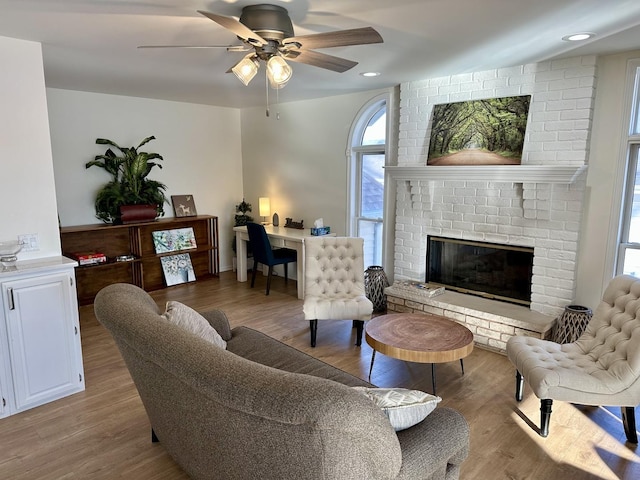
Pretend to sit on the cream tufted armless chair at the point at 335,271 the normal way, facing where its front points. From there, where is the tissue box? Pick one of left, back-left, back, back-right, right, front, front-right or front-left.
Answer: back

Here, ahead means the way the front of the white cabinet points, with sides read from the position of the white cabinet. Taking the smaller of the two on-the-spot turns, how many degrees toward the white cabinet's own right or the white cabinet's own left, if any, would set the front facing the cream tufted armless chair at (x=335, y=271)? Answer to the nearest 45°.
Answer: approximately 45° to the white cabinet's own left

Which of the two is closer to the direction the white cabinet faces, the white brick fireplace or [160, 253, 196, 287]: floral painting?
the white brick fireplace

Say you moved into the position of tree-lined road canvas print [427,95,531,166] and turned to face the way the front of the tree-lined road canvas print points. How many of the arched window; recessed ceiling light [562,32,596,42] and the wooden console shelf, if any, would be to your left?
1

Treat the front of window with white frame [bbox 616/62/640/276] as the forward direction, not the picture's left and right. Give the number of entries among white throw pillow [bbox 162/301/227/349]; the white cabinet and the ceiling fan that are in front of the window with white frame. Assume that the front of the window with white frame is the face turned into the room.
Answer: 3

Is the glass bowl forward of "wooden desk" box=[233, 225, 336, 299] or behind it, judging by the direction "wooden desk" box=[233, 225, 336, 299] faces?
forward

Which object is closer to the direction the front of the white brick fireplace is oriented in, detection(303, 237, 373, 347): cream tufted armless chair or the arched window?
the cream tufted armless chair

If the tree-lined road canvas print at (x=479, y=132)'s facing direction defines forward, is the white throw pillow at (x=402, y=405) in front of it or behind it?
in front

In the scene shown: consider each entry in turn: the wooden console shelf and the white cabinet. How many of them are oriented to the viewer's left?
0

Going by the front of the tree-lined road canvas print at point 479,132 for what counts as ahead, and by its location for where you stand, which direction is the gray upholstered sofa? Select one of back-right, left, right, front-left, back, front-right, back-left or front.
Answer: front-left

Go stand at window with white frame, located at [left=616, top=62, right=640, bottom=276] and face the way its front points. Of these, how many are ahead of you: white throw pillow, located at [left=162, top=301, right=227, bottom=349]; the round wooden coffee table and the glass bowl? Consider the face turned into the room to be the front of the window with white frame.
3

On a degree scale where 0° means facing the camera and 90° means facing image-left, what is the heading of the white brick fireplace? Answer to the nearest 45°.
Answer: approximately 45°

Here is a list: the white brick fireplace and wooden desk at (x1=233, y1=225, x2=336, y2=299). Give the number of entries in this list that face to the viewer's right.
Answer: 0

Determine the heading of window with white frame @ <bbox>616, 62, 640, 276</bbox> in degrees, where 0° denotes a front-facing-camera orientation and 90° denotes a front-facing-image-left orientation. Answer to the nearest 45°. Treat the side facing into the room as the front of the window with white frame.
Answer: approximately 45°
